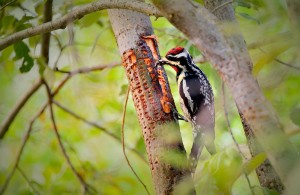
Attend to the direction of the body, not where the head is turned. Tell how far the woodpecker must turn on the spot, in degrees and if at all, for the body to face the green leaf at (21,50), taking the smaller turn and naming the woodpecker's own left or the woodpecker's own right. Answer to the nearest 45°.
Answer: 0° — it already faces it

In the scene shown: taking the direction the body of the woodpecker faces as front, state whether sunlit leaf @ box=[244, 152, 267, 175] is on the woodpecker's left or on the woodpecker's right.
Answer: on the woodpecker's left

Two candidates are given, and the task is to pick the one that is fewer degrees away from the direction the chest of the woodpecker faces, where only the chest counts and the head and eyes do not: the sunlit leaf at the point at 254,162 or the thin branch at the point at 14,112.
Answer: the thin branch

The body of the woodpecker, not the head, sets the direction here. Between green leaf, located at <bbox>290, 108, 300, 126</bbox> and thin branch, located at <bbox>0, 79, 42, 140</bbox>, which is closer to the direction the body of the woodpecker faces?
the thin branch

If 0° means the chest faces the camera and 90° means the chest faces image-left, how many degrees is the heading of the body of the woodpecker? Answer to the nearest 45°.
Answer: approximately 90°

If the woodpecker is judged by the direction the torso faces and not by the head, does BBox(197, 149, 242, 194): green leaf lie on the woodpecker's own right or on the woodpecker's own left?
on the woodpecker's own left

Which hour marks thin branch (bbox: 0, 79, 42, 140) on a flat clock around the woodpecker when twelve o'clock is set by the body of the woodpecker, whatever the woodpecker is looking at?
The thin branch is roughly at 1 o'clock from the woodpecker.
